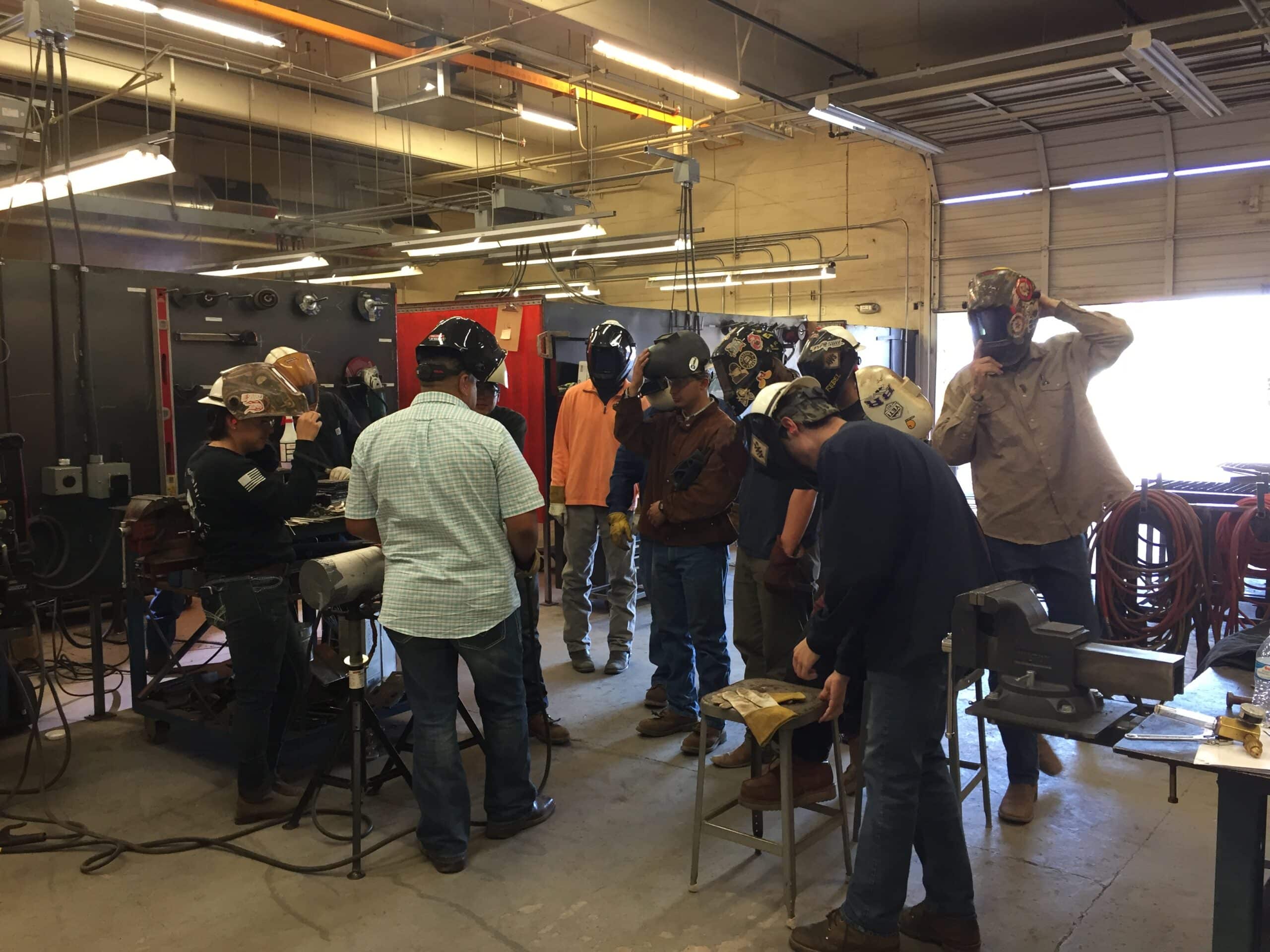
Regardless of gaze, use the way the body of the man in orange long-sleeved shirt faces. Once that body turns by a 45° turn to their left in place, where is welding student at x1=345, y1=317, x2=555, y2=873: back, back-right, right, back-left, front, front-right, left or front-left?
front-right

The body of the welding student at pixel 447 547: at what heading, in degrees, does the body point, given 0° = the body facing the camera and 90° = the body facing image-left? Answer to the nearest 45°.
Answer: approximately 225°

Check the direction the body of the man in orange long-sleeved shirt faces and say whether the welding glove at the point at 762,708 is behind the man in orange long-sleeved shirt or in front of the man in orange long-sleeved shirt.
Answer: in front

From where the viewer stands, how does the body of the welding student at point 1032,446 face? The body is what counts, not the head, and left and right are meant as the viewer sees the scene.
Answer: facing the viewer

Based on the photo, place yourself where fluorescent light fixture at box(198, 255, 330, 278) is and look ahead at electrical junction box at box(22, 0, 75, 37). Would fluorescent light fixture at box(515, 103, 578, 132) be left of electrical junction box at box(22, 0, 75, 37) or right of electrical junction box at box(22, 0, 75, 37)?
left

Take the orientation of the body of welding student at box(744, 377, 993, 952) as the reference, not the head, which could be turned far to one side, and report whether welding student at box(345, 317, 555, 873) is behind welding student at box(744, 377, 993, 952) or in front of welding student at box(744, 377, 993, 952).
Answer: in front

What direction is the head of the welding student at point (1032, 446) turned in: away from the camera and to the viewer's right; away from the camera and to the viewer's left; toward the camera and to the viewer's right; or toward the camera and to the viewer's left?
toward the camera and to the viewer's left

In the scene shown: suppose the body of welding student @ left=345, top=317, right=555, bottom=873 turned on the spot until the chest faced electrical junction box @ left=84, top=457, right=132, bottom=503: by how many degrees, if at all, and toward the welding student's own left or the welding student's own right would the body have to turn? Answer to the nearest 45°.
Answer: approximately 90° to the welding student's own left

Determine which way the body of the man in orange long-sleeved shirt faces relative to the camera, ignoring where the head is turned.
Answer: toward the camera

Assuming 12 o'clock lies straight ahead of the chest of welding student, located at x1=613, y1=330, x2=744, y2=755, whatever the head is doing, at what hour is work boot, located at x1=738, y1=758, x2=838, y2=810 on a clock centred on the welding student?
The work boot is roughly at 10 o'clock from the welding student.

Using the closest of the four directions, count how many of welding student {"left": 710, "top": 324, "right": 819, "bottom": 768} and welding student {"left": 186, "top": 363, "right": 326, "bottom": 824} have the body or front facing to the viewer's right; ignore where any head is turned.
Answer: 1

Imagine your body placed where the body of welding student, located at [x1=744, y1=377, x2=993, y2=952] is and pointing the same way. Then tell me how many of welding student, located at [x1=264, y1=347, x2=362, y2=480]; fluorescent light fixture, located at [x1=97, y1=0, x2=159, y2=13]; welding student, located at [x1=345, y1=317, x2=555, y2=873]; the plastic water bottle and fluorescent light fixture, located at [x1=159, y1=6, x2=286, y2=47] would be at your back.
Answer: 1

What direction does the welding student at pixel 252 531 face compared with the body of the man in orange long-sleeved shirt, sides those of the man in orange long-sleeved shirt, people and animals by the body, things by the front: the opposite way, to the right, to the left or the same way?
to the left

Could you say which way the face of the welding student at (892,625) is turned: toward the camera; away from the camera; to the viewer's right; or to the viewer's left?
to the viewer's left

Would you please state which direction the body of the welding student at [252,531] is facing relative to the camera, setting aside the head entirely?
to the viewer's right

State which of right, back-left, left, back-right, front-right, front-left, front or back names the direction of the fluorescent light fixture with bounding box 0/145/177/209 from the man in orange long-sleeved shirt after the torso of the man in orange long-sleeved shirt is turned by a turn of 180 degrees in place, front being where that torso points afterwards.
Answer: left

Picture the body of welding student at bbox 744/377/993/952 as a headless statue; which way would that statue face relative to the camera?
to the viewer's left

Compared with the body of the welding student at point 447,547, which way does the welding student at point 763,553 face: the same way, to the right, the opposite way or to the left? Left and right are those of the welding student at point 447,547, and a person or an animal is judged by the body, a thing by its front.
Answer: the opposite way
